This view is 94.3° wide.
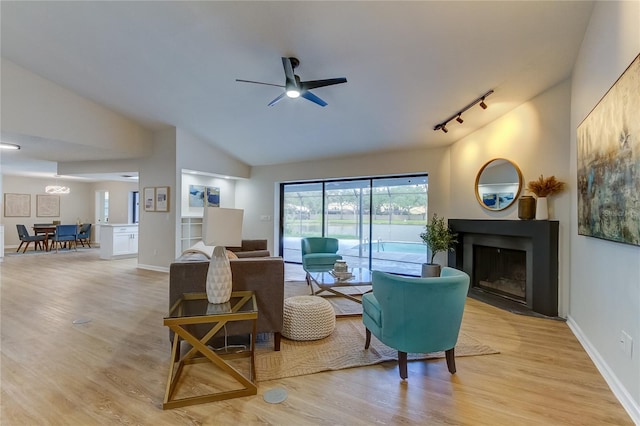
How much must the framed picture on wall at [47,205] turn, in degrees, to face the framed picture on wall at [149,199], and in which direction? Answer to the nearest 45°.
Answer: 0° — it already faces it

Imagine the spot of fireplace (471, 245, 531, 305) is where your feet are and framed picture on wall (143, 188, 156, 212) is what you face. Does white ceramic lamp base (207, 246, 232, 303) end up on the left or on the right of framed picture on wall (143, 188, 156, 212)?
left

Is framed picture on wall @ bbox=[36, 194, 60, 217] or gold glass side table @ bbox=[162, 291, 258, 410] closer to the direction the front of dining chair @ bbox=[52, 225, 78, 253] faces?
the framed picture on wall

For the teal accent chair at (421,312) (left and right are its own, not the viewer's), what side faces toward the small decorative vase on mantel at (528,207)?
right

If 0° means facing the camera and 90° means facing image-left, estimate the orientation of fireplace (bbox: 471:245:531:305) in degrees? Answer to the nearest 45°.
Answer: approximately 45°

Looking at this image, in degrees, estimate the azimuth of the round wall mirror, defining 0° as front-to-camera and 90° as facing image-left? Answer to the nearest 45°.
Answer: approximately 45°
